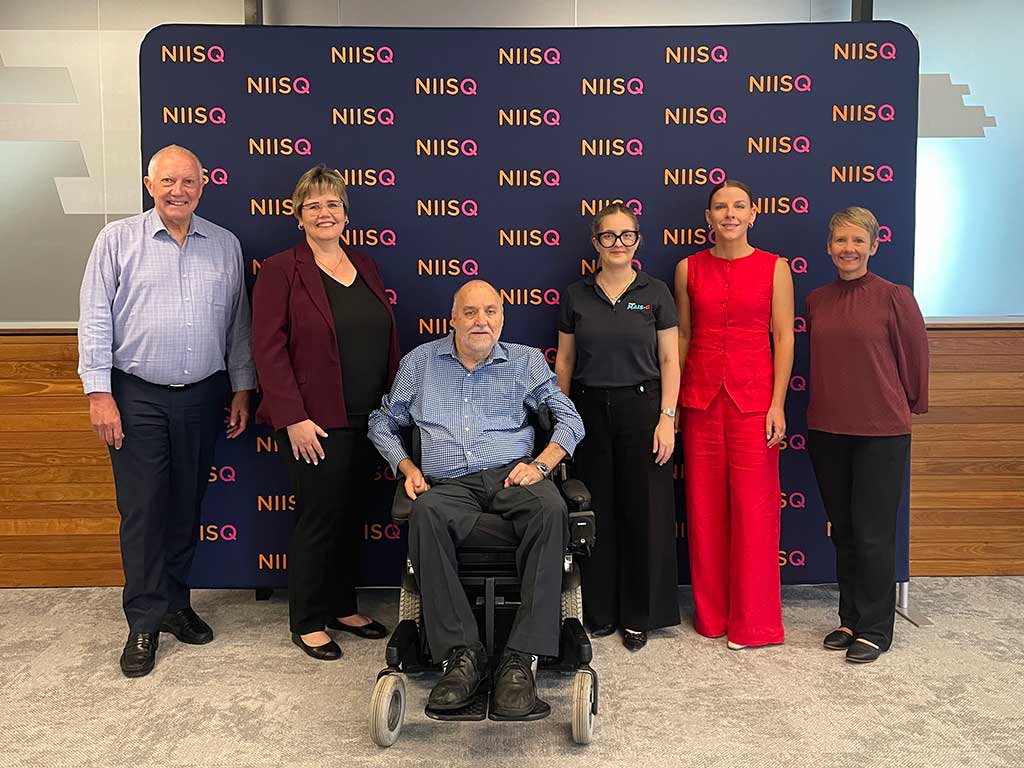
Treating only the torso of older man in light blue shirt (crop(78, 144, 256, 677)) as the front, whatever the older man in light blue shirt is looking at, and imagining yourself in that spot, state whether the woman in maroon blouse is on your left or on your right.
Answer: on your left

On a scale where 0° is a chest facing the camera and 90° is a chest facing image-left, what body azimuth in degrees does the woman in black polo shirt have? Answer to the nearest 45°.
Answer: approximately 0°

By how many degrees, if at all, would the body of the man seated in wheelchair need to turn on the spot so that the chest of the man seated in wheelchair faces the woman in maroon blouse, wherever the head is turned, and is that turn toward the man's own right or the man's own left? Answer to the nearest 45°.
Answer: approximately 90° to the man's own left

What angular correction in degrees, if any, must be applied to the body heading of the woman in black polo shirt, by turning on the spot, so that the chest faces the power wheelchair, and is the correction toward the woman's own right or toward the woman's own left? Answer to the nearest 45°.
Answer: approximately 45° to the woman's own right

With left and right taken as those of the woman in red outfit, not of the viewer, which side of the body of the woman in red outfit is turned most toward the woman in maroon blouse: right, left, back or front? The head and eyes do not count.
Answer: left

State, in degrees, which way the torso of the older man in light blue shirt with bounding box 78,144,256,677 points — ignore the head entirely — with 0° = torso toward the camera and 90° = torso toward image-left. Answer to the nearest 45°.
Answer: approximately 0°

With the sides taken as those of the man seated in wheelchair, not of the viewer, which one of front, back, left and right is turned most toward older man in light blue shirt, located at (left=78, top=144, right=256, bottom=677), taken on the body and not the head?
right

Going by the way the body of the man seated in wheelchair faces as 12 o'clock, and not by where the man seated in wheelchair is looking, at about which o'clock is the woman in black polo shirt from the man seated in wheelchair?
The woman in black polo shirt is roughly at 8 o'clock from the man seated in wheelchair.

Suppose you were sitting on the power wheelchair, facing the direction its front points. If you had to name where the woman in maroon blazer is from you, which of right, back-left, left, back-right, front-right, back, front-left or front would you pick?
back-right
